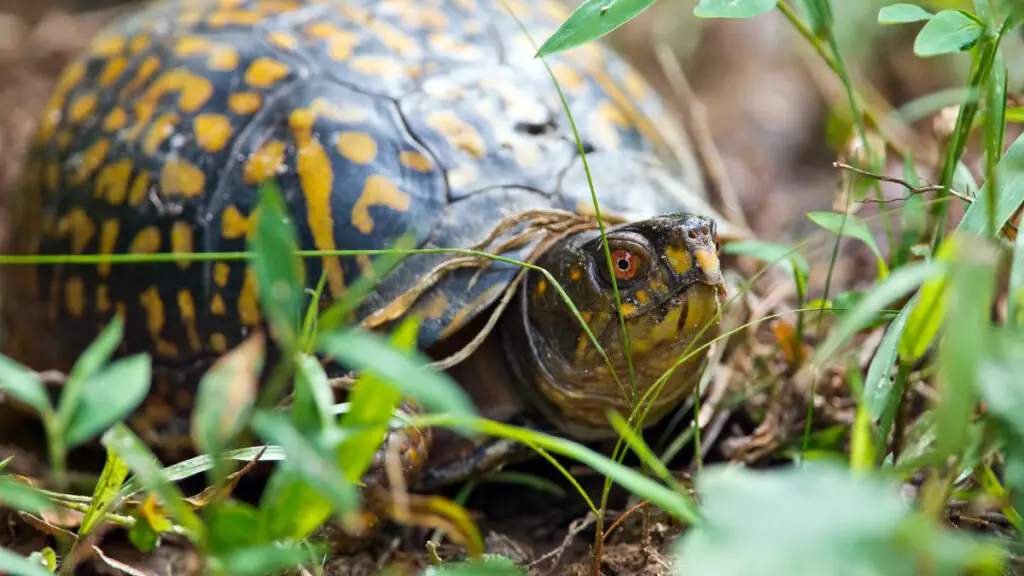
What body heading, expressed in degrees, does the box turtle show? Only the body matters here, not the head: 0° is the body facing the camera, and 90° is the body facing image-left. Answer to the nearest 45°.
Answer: approximately 315°

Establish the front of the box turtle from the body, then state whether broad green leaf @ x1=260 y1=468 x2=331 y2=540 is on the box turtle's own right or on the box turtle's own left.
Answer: on the box turtle's own right

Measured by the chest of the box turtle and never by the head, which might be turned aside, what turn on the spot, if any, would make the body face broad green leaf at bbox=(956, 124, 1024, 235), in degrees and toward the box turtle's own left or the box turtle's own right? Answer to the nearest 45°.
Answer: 0° — it already faces it

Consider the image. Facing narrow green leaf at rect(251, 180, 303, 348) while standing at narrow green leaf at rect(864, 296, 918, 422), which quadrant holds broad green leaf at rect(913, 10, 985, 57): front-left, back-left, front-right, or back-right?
back-right

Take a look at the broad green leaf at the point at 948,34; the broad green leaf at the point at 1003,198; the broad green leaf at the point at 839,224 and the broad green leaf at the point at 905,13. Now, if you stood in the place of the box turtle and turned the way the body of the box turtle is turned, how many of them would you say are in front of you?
4

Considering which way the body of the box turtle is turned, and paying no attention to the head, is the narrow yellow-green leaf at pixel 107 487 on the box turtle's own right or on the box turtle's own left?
on the box turtle's own right

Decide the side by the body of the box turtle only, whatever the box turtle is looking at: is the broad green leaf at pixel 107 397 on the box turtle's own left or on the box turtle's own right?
on the box turtle's own right

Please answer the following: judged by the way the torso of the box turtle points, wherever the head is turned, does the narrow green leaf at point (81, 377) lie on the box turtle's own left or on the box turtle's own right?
on the box turtle's own right

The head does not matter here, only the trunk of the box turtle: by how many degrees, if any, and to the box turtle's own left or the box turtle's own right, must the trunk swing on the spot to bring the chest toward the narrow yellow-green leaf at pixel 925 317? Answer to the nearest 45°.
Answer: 0° — it already faces it
